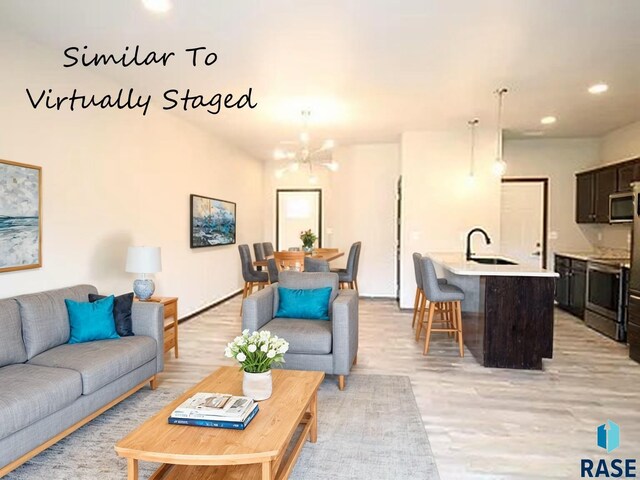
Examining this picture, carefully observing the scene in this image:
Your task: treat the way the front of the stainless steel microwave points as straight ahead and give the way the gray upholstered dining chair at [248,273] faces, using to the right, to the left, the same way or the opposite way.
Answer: the opposite way

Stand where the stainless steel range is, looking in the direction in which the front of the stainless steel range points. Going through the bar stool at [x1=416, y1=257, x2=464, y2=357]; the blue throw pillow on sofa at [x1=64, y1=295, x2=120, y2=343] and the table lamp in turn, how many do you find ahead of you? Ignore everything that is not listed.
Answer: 3

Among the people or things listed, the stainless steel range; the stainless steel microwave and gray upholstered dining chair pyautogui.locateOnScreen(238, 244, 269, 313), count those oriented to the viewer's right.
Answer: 1

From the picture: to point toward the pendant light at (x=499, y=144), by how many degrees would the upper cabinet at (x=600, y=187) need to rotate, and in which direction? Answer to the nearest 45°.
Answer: approximately 45° to its left

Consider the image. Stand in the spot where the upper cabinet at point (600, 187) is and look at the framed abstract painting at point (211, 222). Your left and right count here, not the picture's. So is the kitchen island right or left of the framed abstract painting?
left

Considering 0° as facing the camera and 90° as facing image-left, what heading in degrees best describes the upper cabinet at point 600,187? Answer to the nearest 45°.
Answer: approximately 45°

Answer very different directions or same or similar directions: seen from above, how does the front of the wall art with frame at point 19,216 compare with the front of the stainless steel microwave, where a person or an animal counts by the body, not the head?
very different directions

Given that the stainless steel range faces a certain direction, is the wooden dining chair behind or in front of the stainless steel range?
in front

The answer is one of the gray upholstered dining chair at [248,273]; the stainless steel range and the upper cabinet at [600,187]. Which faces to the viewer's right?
the gray upholstered dining chair

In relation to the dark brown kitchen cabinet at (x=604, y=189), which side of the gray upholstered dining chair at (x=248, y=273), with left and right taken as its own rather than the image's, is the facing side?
front

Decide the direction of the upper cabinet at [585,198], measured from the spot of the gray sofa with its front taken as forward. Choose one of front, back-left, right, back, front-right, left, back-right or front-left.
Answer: front-left

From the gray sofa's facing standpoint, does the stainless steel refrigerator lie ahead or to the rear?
ahead

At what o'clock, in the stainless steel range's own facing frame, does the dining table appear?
The dining table is roughly at 1 o'clock from the stainless steel range.

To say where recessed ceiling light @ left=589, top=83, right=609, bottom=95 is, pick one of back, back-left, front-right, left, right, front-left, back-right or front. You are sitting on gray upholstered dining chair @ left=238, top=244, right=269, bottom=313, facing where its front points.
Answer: front-right

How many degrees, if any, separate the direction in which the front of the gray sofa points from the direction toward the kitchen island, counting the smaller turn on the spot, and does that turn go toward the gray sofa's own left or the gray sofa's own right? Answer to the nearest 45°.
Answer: approximately 45° to the gray sofa's own left

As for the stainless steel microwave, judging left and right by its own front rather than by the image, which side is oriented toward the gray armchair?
front

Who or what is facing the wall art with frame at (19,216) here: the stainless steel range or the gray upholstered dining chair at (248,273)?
the stainless steel range

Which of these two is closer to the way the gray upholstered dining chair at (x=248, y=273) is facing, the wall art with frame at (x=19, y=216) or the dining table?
the dining table

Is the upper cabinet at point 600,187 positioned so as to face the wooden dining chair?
yes

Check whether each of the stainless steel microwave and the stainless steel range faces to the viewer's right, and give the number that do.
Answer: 0
